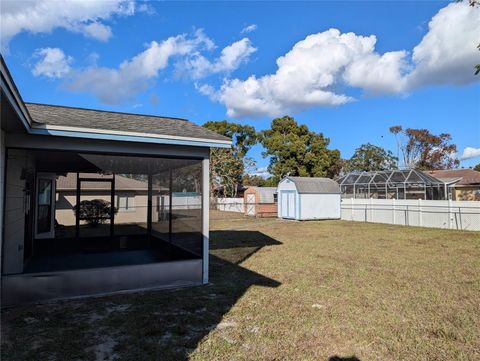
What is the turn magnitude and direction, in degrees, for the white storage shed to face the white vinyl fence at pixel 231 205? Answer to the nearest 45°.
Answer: approximately 90° to its right

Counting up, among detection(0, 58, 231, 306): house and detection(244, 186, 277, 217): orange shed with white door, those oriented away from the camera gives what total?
0

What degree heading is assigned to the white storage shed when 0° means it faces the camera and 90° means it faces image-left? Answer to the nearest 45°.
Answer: approximately 45°

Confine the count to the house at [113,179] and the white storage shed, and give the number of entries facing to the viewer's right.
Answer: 0

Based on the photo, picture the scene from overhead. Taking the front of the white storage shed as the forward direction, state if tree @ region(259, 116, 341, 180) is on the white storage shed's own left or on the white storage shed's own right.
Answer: on the white storage shed's own right
